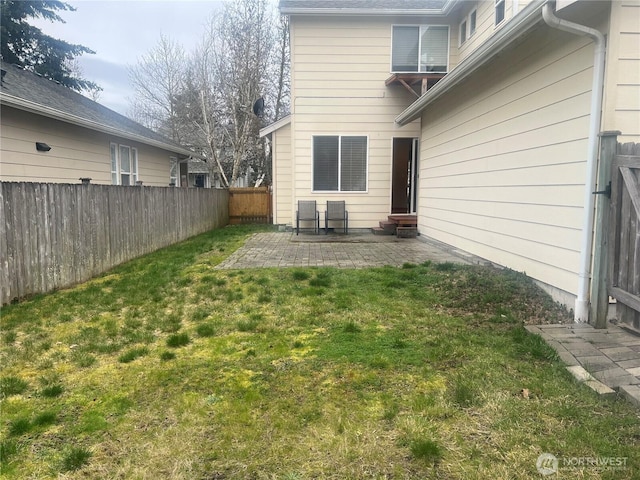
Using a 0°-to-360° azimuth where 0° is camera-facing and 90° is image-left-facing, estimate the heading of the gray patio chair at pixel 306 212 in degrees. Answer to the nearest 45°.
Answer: approximately 0°

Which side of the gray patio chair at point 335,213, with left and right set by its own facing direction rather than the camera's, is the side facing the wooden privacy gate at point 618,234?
front

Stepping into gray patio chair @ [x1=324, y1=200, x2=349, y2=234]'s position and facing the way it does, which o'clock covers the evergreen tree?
The evergreen tree is roughly at 4 o'clock from the gray patio chair.

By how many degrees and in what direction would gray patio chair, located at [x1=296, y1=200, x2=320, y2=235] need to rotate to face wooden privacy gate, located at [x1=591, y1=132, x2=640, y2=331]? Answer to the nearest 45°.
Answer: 0° — it already faces it

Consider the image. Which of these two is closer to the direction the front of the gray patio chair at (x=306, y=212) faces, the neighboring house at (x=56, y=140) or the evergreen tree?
the neighboring house

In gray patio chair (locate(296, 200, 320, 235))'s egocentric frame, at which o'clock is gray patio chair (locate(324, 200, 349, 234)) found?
gray patio chair (locate(324, 200, 349, 234)) is roughly at 9 o'clock from gray patio chair (locate(296, 200, 320, 235)).

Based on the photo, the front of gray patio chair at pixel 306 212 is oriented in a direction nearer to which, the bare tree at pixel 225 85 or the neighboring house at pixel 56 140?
the neighboring house

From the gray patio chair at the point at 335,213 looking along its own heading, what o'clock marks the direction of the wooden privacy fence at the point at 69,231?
The wooden privacy fence is roughly at 1 o'clock from the gray patio chair.

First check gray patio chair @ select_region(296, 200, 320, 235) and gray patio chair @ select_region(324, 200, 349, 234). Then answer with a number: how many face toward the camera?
2

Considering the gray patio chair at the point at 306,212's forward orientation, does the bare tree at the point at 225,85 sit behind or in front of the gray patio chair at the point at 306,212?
behind

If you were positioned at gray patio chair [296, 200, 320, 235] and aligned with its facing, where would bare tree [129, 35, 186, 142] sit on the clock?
The bare tree is roughly at 5 o'clock from the gray patio chair.

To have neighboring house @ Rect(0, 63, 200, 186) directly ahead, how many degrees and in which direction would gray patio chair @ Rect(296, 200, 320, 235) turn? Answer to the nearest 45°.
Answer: approximately 45° to its right

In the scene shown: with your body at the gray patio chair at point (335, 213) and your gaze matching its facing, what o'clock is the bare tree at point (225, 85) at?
The bare tree is roughly at 5 o'clock from the gray patio chair.

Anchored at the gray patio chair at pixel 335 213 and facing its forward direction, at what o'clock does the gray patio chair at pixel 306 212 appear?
the gray patio chair at pixel 306 212 is roughly at 3 o'clock from the gray patio chair at pixel 335 213.

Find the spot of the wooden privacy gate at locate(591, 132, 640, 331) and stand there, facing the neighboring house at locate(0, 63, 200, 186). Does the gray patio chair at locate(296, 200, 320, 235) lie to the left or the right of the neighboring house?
right

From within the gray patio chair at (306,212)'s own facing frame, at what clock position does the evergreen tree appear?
The evergreen tree is roughly at 4 o'clock from the gray patio chair.
